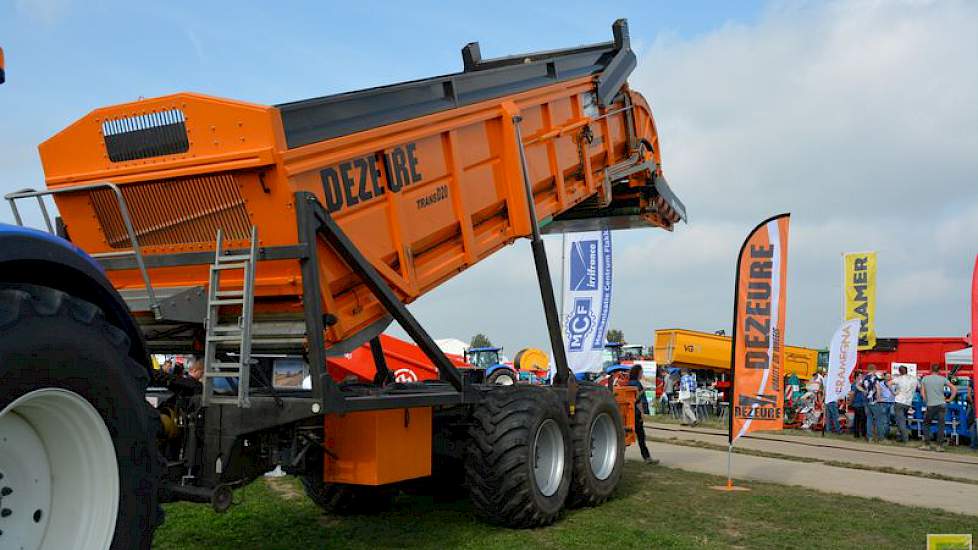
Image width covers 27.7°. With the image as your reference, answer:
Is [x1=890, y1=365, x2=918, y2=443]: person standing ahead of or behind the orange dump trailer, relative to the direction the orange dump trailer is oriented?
behind

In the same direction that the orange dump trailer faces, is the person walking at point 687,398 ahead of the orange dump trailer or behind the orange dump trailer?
behind

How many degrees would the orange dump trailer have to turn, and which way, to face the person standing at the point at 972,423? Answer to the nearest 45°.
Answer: approximately 180°

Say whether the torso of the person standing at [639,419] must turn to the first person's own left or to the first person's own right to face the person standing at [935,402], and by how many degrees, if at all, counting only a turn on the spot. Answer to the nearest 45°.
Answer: approximately 45° to the first person's own left

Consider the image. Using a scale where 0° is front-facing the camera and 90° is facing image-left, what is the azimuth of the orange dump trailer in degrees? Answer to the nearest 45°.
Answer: approximately 45°

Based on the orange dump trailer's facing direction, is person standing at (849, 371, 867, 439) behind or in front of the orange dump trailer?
behind
